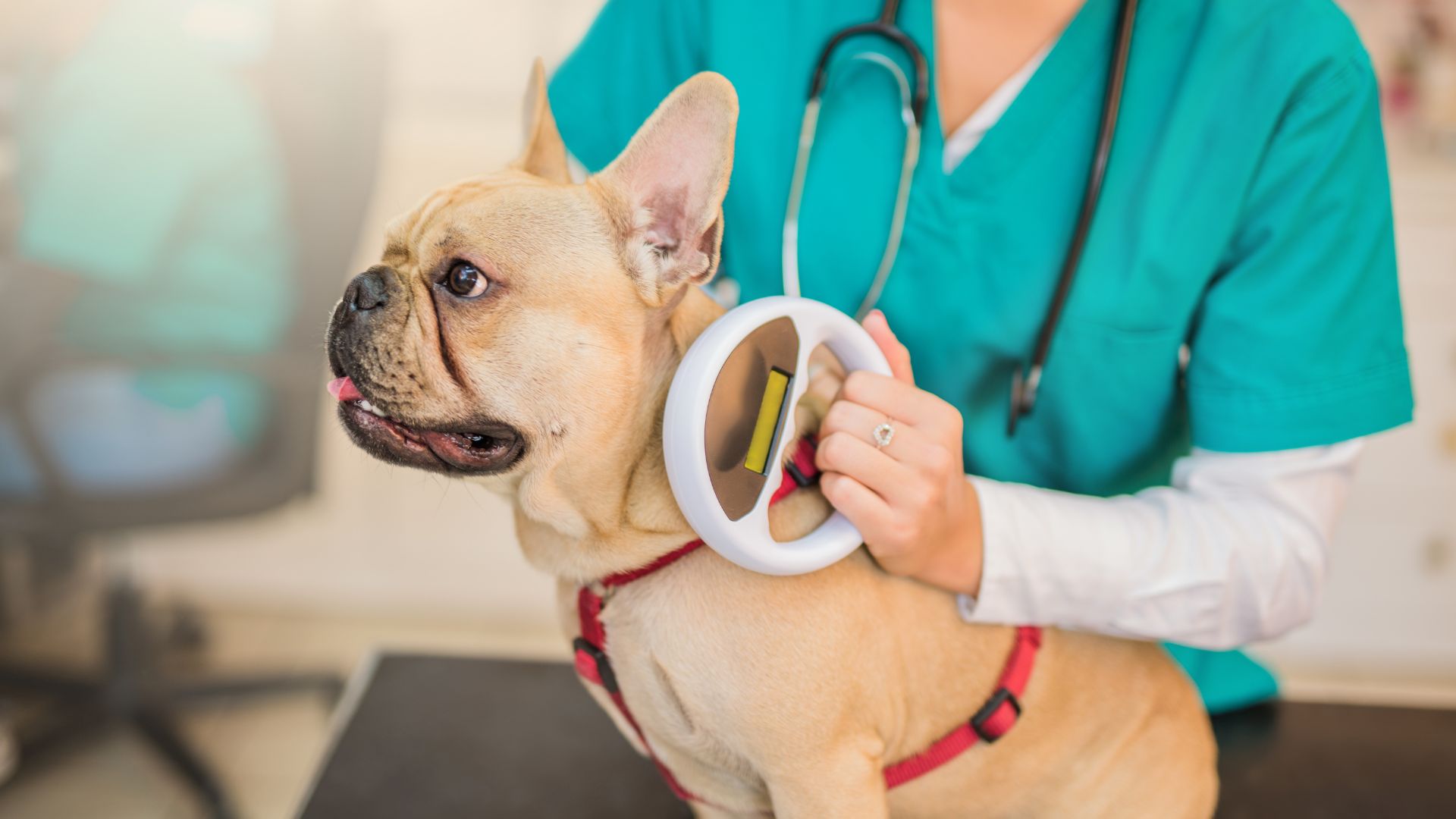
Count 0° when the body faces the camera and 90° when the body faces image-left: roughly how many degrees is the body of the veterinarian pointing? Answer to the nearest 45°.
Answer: approximately 45°
